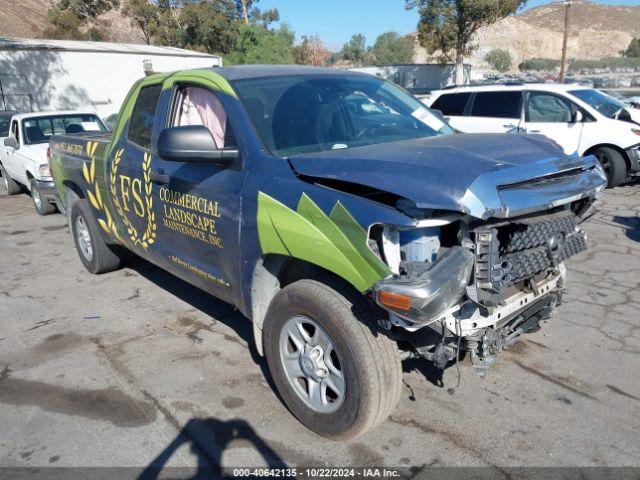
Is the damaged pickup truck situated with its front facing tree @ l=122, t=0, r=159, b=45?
no

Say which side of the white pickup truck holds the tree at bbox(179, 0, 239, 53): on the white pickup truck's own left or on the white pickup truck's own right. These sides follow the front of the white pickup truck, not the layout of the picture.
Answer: on the white pickup truck's own left

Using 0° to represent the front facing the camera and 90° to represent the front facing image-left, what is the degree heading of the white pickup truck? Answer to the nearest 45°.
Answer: approximately 315°

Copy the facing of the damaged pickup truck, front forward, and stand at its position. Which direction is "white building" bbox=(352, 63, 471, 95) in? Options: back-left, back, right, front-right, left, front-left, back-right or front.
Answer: back-left

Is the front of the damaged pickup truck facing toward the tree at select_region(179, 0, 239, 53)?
no

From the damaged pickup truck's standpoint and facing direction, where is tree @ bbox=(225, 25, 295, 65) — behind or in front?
behind

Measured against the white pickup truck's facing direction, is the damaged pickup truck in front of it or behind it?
in front

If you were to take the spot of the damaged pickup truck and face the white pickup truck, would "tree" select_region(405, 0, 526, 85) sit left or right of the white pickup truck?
right

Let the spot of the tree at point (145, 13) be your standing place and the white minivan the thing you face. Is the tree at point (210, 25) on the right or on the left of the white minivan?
left

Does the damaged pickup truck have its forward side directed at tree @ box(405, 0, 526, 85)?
no

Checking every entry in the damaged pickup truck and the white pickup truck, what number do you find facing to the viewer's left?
0

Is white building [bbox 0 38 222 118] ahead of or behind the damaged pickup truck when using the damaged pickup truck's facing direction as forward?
behind

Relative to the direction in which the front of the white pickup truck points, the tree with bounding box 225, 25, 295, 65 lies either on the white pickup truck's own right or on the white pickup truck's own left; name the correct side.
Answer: on the white pickup truck's own left

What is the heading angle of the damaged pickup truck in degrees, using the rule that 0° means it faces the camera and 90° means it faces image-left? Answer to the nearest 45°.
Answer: approximately 315°

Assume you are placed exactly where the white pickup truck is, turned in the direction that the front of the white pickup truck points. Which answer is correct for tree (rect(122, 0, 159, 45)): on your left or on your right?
on your left
